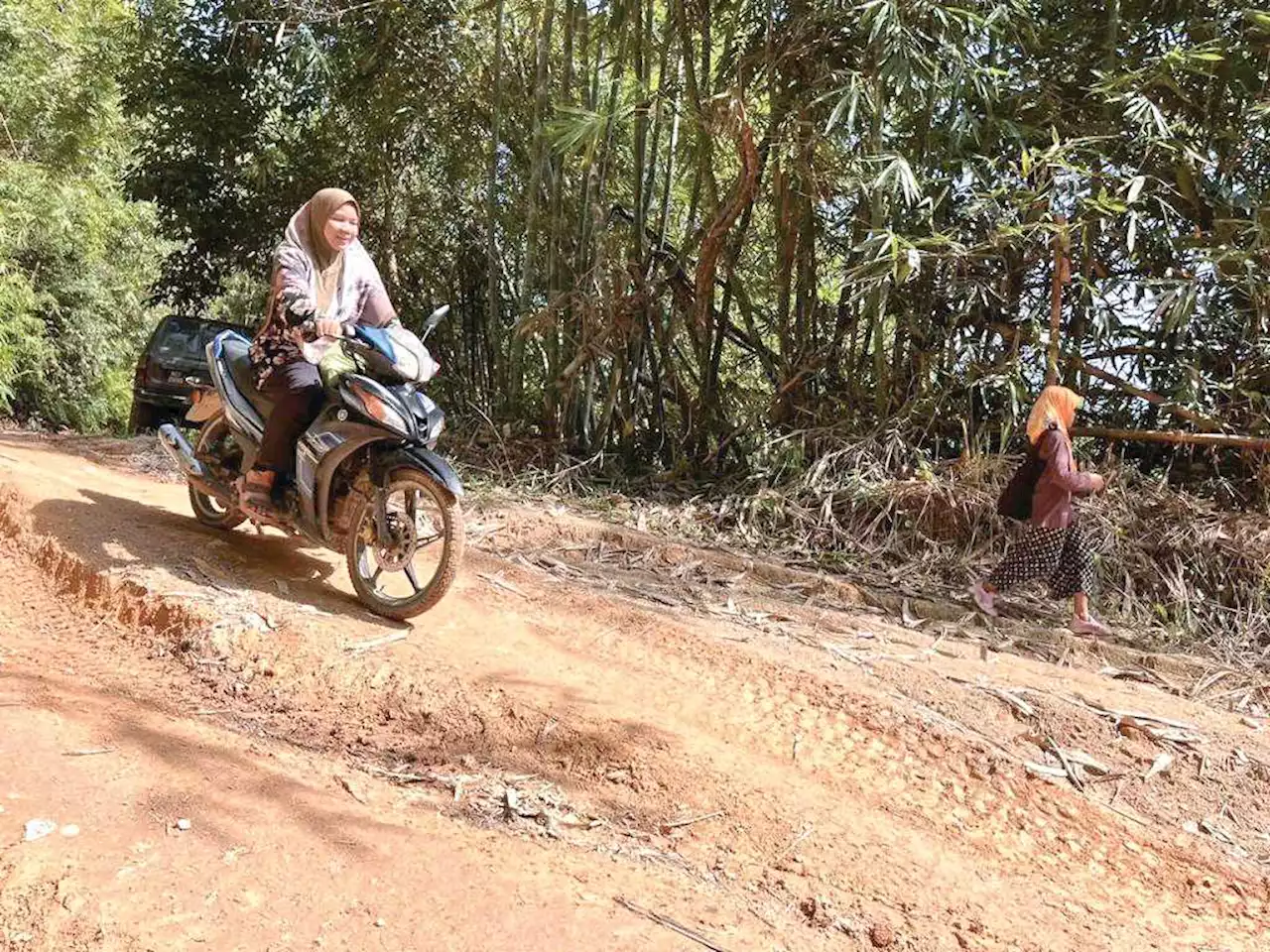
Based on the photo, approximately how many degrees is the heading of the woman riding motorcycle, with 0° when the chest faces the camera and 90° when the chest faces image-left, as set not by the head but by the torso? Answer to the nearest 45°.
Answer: approximately 315°

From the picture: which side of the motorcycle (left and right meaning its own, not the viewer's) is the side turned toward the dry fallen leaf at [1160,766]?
front

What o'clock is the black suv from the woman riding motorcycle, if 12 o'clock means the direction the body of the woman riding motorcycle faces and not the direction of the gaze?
The black suv is roughly at 7 o'clock from the woman riding motorcycle.

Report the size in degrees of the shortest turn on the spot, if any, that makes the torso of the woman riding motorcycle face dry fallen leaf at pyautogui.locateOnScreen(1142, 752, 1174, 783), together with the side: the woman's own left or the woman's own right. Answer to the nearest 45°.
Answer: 0° — they already face it

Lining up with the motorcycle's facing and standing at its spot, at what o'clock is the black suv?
The black suv is roughly at 7 o'clock from the motorcycle.

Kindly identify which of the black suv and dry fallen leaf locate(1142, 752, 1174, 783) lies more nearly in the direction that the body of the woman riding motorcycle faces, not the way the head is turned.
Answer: the dry fallen leaf

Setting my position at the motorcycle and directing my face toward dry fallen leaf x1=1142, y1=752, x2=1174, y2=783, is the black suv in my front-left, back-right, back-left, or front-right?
back-left

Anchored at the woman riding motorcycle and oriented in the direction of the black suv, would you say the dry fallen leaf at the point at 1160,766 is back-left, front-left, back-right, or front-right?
back-right
